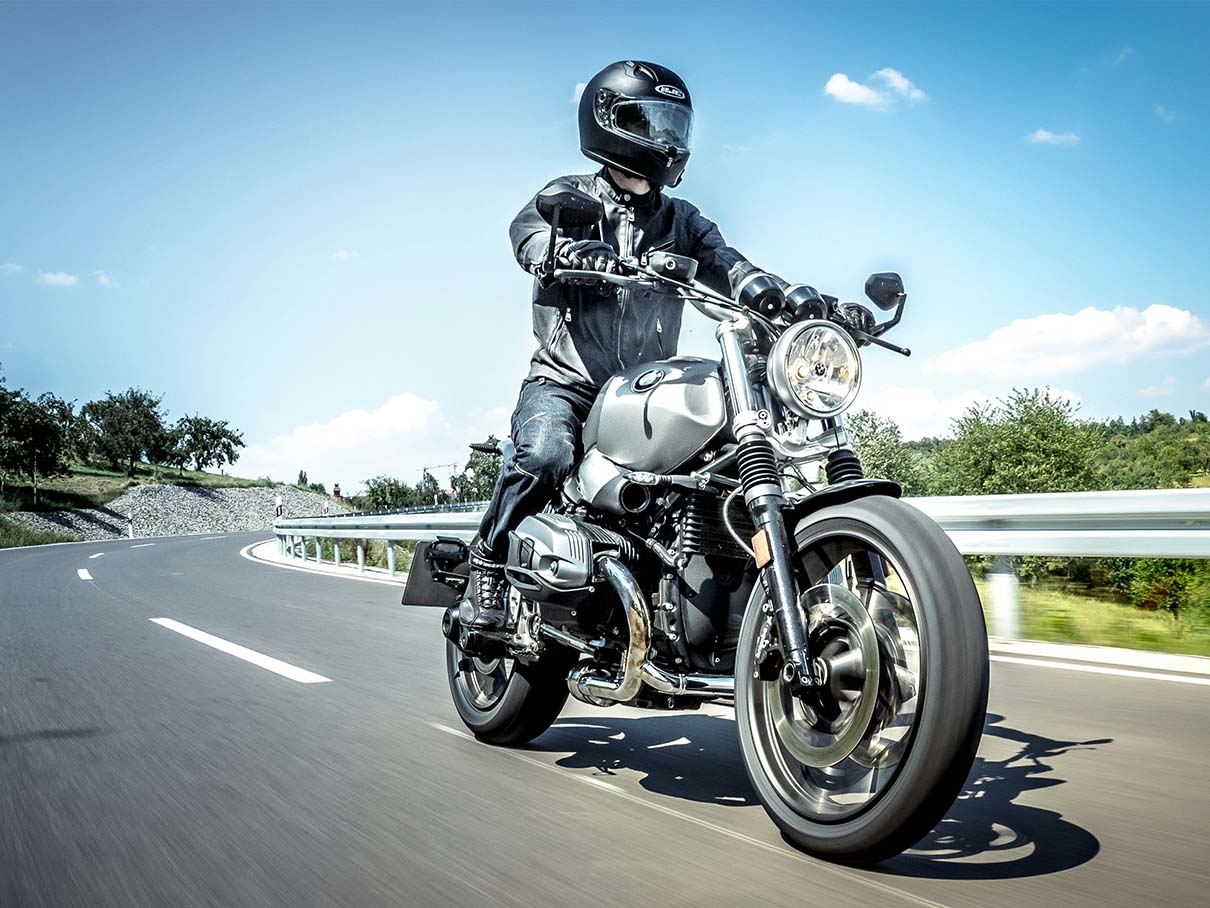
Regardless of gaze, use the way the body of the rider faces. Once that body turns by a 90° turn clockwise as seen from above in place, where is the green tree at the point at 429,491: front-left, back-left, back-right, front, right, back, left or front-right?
back-right

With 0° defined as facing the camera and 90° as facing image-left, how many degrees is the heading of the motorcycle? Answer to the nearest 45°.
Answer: approximately 315°

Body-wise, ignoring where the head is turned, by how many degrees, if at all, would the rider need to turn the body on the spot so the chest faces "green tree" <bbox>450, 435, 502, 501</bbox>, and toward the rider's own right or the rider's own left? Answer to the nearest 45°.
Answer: approximately 135° to the rider's own left

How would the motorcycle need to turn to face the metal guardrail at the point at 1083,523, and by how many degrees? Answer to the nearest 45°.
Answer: approximately 90° to its left

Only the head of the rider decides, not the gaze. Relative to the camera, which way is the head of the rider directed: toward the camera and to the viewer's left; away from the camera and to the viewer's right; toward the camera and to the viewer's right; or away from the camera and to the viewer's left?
toward the camera and to the viewer's right

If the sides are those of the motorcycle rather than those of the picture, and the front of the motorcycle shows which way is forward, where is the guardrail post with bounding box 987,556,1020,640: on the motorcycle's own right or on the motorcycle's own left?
on the motorcycle's own left

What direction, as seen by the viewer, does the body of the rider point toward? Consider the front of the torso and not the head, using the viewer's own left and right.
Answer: facing the viewer and to the right of the viewer

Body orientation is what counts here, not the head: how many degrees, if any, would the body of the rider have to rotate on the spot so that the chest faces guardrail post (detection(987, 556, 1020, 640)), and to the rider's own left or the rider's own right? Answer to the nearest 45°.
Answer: approximately 90° to the rider's own left
